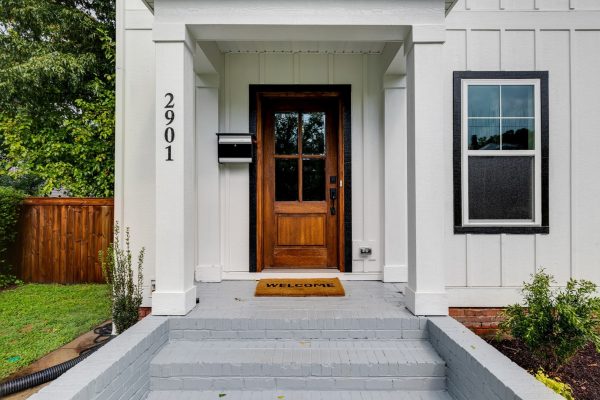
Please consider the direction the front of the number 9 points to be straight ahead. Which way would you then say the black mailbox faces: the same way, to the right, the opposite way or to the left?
the same way

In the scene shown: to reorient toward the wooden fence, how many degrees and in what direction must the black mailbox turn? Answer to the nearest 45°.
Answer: approximately 135° to its right

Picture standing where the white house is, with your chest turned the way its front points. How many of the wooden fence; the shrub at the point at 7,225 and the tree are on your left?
0

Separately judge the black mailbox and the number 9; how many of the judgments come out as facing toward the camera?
2

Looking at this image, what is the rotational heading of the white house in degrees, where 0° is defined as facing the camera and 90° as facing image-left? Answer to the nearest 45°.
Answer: approximately 0°

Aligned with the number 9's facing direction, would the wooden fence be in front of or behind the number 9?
behind

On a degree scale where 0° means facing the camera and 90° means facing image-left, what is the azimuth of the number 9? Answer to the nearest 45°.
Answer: approximately 0°

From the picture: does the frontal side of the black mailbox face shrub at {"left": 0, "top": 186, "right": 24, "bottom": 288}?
no

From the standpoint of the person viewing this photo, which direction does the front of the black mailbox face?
facing the viewer

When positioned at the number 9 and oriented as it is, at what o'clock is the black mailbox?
The black mailbox is roughly at 7 o'clock from the number 9.

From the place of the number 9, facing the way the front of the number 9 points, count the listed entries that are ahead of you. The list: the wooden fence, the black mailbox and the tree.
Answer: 0
